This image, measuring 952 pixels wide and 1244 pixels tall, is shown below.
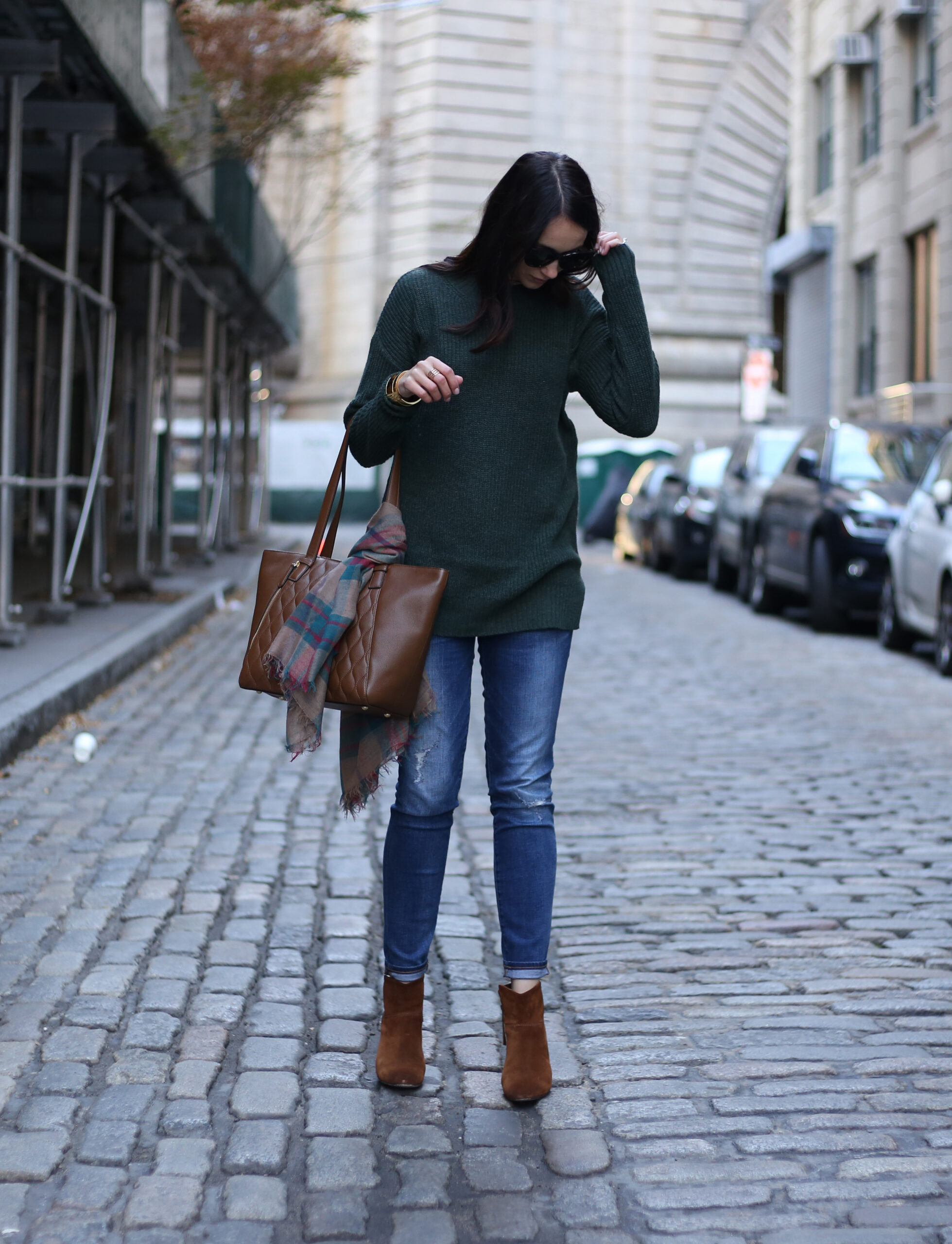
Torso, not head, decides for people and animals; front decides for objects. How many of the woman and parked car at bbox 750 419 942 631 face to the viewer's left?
0

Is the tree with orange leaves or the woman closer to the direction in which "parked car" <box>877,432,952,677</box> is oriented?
the woman

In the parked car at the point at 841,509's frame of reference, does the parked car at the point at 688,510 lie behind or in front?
behind

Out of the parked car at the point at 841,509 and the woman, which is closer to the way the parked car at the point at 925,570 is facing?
the woman

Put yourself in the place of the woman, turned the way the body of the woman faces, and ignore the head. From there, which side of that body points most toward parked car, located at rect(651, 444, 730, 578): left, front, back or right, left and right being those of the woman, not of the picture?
back

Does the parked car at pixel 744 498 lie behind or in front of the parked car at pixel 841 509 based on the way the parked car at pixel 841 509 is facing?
behind

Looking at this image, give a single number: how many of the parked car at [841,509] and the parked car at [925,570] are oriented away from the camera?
0

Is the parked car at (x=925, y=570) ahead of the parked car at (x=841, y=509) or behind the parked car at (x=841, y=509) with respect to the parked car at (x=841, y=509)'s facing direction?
ahead

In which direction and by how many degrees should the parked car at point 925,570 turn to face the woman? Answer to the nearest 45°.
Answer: approximately 45° to its right

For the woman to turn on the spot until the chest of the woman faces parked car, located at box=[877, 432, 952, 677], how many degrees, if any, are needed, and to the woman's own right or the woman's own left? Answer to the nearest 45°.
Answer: approximately 180°

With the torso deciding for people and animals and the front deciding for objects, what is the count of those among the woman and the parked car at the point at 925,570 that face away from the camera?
0

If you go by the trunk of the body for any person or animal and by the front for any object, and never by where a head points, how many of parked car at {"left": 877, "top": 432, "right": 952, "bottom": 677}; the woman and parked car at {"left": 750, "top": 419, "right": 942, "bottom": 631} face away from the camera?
0

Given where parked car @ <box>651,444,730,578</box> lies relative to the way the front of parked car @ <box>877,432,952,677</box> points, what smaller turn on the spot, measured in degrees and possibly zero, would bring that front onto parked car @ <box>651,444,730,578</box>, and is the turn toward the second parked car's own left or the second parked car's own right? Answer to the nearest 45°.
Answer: approximately 135° to the second parked car's own left

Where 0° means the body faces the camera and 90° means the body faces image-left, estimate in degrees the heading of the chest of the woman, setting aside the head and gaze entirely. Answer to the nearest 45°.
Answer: approximately 0°

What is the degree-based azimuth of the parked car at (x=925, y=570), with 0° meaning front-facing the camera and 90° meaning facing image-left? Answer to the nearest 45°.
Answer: approximately 315°

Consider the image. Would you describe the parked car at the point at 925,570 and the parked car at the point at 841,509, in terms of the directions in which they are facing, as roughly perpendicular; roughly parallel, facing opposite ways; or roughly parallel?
roughly parallel

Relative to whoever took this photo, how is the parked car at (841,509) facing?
facing the viewer and to the right of the viewer

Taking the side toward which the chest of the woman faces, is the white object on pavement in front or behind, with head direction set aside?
behind
